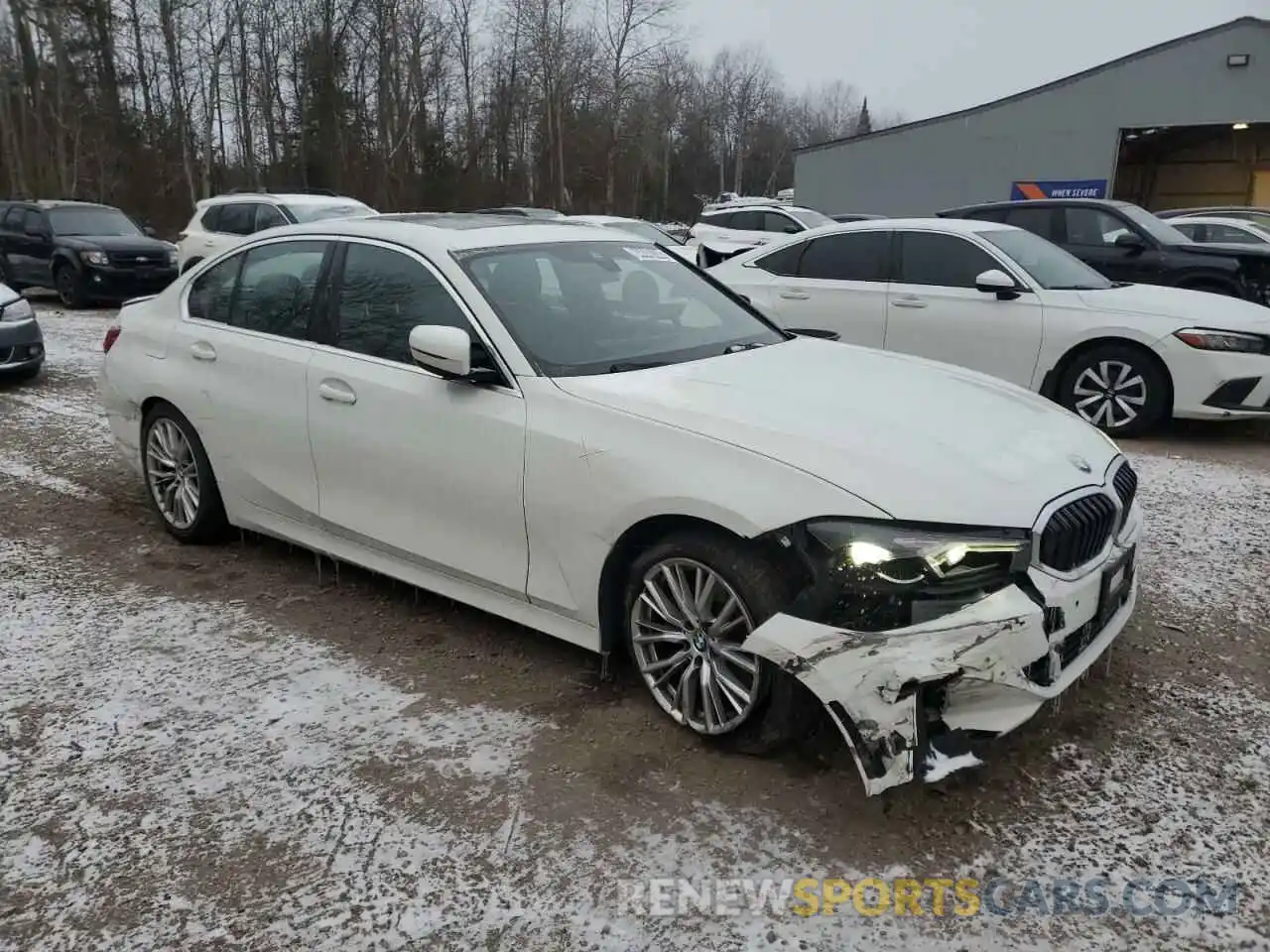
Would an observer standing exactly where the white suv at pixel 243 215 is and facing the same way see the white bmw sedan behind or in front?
in front

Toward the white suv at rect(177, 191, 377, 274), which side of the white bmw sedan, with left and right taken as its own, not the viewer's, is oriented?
back

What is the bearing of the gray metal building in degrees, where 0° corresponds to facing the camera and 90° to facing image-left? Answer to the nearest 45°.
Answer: approximately 0°

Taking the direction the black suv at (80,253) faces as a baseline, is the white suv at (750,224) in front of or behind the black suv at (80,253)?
in front

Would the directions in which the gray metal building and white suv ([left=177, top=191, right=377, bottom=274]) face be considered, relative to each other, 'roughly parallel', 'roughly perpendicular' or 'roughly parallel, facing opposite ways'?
roughly perpendicular

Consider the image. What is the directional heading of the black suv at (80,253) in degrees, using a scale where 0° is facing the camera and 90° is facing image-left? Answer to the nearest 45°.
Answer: approximately 315°

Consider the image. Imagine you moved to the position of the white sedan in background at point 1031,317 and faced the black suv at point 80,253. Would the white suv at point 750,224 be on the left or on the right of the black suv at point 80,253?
right

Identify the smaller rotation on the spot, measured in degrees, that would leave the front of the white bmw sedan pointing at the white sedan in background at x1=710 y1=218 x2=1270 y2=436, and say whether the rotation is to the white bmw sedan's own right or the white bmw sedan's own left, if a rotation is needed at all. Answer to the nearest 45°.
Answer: approximately 90° to the white bmw sedan's own left
